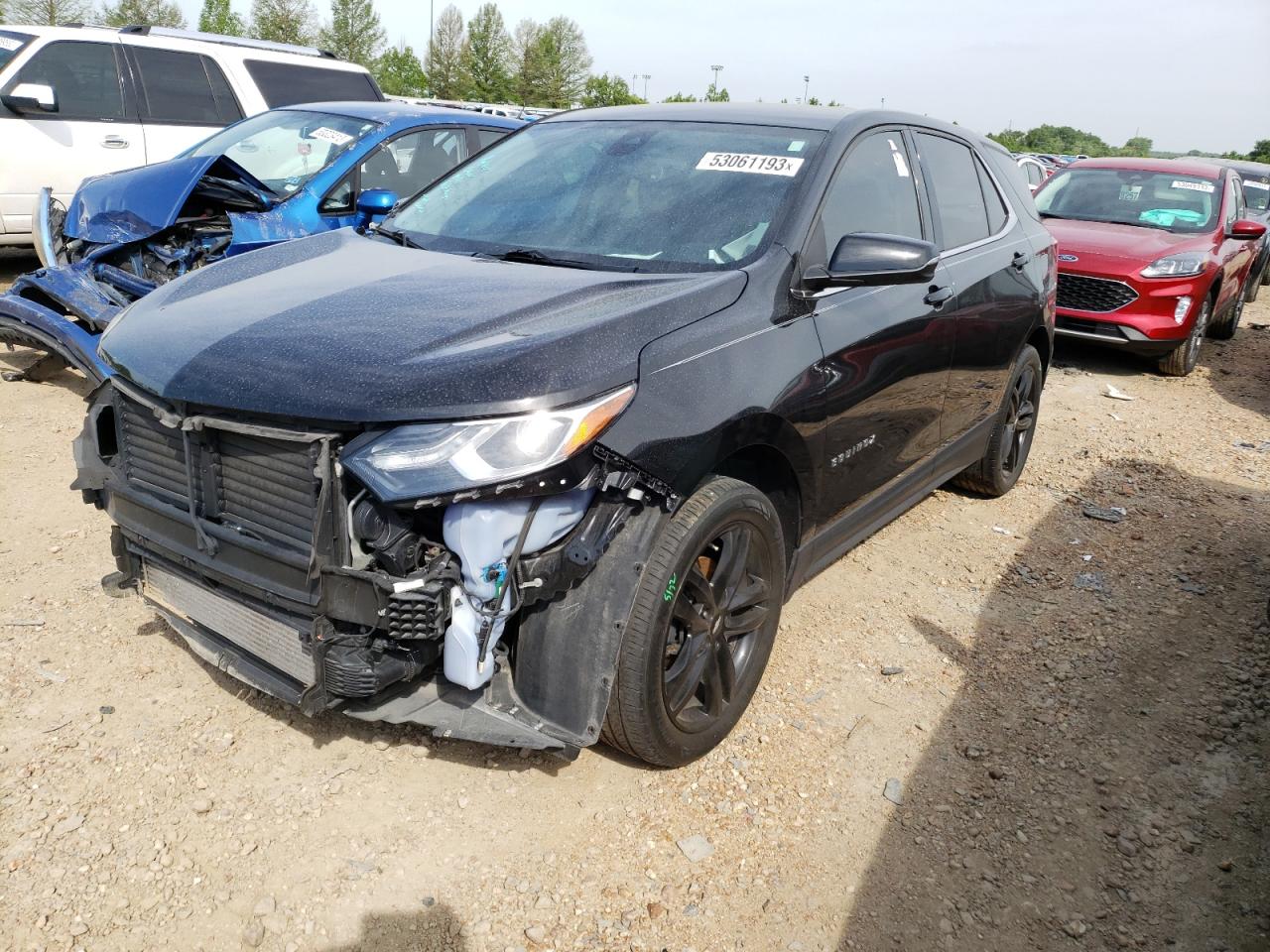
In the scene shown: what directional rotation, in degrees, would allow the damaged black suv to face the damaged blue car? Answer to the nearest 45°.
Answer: approximately 90° to its right

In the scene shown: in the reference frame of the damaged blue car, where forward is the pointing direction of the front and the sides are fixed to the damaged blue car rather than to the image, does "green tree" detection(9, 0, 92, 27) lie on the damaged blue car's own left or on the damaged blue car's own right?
on the damaged blue car's own right

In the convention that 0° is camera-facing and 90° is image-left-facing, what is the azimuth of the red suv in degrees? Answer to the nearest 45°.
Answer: approximately 45°

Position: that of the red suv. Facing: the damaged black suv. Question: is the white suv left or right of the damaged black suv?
right

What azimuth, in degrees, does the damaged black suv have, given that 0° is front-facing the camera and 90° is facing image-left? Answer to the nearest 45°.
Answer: approximately 45°

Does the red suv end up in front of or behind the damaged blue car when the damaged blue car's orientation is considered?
behind

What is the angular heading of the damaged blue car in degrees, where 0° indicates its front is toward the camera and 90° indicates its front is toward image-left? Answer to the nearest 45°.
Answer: approximately 45°

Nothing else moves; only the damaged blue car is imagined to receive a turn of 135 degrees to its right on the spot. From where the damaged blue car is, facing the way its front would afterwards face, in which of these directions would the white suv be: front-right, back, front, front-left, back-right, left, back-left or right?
front
